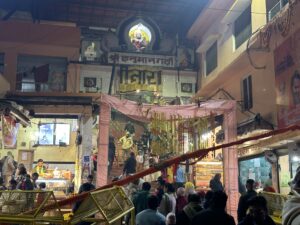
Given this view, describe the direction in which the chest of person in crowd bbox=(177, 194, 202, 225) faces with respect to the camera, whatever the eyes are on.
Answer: away from the camera

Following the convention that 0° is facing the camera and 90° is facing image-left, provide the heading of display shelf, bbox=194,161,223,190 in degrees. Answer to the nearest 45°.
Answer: approximately 0°

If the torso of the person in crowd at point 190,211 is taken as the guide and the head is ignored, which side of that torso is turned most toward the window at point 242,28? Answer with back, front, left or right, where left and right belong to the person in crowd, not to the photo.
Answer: front

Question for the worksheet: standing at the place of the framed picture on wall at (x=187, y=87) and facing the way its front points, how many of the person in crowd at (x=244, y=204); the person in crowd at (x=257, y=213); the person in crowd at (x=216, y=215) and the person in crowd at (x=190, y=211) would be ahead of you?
4

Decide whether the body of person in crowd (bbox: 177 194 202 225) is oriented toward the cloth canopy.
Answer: yes

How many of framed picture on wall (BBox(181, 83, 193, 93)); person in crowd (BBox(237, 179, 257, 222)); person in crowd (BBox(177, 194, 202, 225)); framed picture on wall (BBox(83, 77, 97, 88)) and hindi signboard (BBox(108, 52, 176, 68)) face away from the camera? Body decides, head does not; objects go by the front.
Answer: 2

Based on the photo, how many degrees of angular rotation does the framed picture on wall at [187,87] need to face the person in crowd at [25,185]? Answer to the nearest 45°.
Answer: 0° — it already faces them

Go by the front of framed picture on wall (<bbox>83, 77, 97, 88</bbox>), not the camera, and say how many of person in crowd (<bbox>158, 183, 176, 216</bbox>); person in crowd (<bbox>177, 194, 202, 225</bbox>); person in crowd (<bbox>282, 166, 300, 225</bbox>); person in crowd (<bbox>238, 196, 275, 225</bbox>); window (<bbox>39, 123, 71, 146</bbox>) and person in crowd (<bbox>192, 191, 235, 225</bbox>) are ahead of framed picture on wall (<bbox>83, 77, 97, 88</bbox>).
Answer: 5

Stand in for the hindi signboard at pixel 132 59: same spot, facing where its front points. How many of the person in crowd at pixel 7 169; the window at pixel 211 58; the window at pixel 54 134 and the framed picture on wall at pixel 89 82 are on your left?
1

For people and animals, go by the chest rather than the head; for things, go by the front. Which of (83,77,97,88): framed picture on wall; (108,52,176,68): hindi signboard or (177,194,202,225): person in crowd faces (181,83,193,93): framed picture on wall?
the person in crowd

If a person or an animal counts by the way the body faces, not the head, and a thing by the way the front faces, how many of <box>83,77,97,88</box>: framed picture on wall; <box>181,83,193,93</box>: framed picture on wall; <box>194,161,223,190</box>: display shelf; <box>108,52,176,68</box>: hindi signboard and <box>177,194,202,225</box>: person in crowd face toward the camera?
4

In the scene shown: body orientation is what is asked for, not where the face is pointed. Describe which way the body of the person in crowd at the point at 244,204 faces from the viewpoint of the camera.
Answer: away from the camera

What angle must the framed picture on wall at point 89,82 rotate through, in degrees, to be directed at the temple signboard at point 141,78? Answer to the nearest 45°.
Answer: approximately 90° to its left

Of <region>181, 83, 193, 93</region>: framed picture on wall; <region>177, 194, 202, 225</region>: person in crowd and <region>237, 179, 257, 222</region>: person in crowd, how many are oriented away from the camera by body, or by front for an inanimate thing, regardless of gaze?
2

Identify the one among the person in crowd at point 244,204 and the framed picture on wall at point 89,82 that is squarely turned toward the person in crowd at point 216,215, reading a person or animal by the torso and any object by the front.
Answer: the framed picture on wall

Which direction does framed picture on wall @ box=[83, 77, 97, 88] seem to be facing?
toward the camera

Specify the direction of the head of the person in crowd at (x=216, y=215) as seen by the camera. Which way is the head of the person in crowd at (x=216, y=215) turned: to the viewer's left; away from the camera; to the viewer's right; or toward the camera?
away from the camera

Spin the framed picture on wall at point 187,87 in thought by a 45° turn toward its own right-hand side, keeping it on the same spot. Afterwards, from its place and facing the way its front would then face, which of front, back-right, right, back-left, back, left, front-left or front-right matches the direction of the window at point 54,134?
front-right

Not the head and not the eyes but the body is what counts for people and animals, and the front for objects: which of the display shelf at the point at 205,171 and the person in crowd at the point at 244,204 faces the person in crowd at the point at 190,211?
the display shelf
